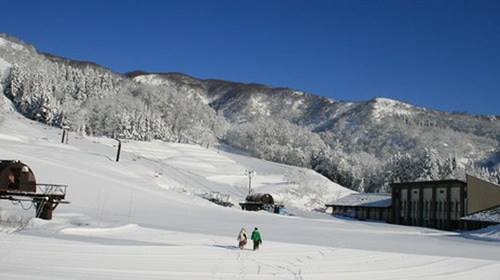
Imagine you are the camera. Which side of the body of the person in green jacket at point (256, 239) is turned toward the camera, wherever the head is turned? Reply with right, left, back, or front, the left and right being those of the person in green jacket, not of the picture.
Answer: back

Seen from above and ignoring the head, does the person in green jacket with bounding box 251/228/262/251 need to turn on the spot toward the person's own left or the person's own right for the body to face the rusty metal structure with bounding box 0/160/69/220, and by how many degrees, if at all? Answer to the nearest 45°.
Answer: approximately 45° to the person's own left

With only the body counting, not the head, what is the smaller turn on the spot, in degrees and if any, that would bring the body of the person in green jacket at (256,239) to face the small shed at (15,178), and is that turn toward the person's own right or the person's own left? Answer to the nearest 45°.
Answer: approximately 45° to the person's own left
